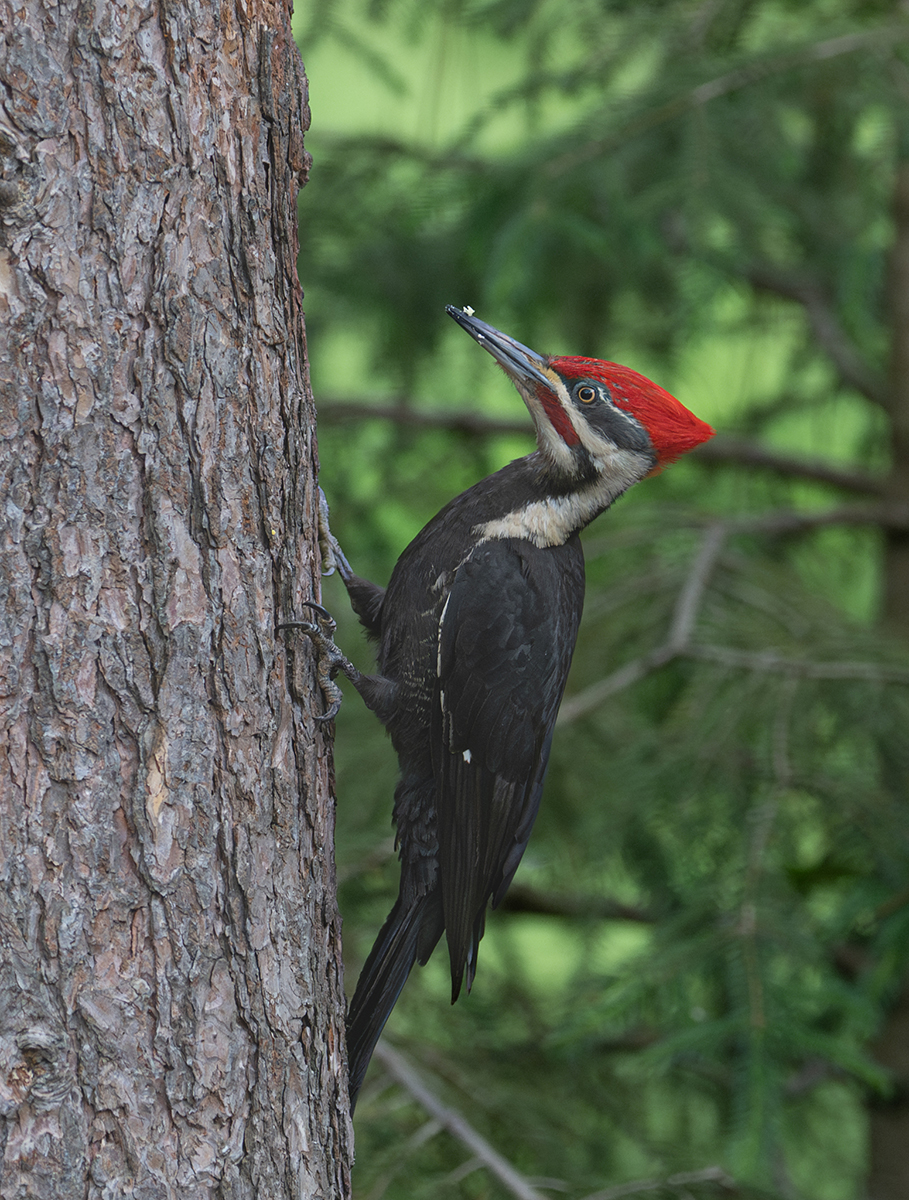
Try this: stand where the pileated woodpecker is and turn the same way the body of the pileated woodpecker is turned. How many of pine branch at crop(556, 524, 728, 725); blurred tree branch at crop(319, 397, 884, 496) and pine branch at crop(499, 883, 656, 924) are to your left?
0

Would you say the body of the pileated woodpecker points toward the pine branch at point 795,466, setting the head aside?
no

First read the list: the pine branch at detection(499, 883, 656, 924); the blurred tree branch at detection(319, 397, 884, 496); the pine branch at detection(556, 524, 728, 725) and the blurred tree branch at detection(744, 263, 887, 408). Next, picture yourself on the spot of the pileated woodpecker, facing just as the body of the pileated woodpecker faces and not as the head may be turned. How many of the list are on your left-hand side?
0

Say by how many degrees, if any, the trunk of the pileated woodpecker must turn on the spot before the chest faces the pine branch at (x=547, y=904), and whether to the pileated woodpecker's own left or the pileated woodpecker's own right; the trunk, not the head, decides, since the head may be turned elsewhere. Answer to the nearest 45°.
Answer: approximately 90° to the pileated woodpecker's own right

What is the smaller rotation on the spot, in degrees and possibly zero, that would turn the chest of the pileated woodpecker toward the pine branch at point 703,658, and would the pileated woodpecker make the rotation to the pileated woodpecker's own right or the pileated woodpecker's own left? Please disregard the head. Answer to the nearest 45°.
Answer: approximately 135° to the pileated woodpecker's own right

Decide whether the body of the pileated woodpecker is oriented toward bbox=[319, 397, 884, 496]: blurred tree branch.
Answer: no

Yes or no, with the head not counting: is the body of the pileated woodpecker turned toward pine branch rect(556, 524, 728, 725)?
no

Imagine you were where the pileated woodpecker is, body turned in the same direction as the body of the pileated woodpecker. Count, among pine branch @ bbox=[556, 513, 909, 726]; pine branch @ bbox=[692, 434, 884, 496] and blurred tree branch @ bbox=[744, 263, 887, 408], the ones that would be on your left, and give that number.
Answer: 0

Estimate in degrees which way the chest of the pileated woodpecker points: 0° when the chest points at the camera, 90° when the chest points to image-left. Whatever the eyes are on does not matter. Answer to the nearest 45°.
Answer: approximately 90°
